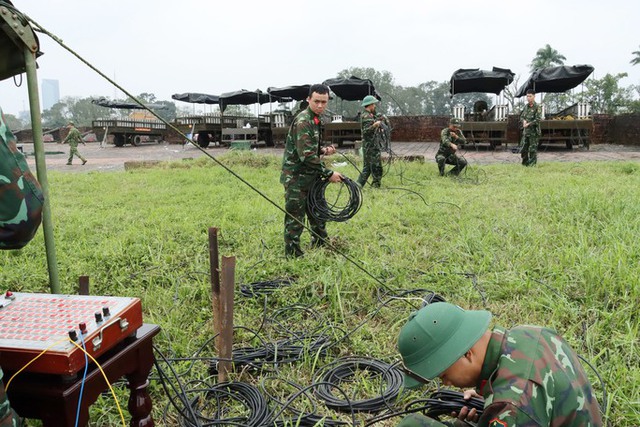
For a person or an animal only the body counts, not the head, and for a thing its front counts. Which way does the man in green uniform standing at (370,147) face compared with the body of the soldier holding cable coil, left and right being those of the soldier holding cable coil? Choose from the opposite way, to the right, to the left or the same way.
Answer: the same way

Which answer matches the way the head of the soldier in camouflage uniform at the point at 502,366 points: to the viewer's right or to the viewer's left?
to the viewer's left

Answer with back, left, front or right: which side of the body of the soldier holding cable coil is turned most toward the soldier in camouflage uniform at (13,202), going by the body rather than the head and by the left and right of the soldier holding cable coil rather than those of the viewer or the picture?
right

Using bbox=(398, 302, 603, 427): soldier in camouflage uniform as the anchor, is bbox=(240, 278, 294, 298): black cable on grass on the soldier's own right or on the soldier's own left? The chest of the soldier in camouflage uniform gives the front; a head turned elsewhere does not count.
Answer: on the soldier's own right

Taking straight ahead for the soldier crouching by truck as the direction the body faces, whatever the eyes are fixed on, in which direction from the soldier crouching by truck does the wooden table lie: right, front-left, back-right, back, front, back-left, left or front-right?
front-right

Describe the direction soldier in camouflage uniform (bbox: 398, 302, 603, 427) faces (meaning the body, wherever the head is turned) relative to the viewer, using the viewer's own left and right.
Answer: facing to the left of the viewer

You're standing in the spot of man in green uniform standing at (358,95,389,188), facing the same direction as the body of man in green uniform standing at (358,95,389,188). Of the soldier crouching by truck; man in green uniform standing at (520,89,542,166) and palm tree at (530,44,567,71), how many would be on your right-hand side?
0

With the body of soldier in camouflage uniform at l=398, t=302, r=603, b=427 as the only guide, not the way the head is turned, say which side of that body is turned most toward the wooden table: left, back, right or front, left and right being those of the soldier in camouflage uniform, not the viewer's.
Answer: front
